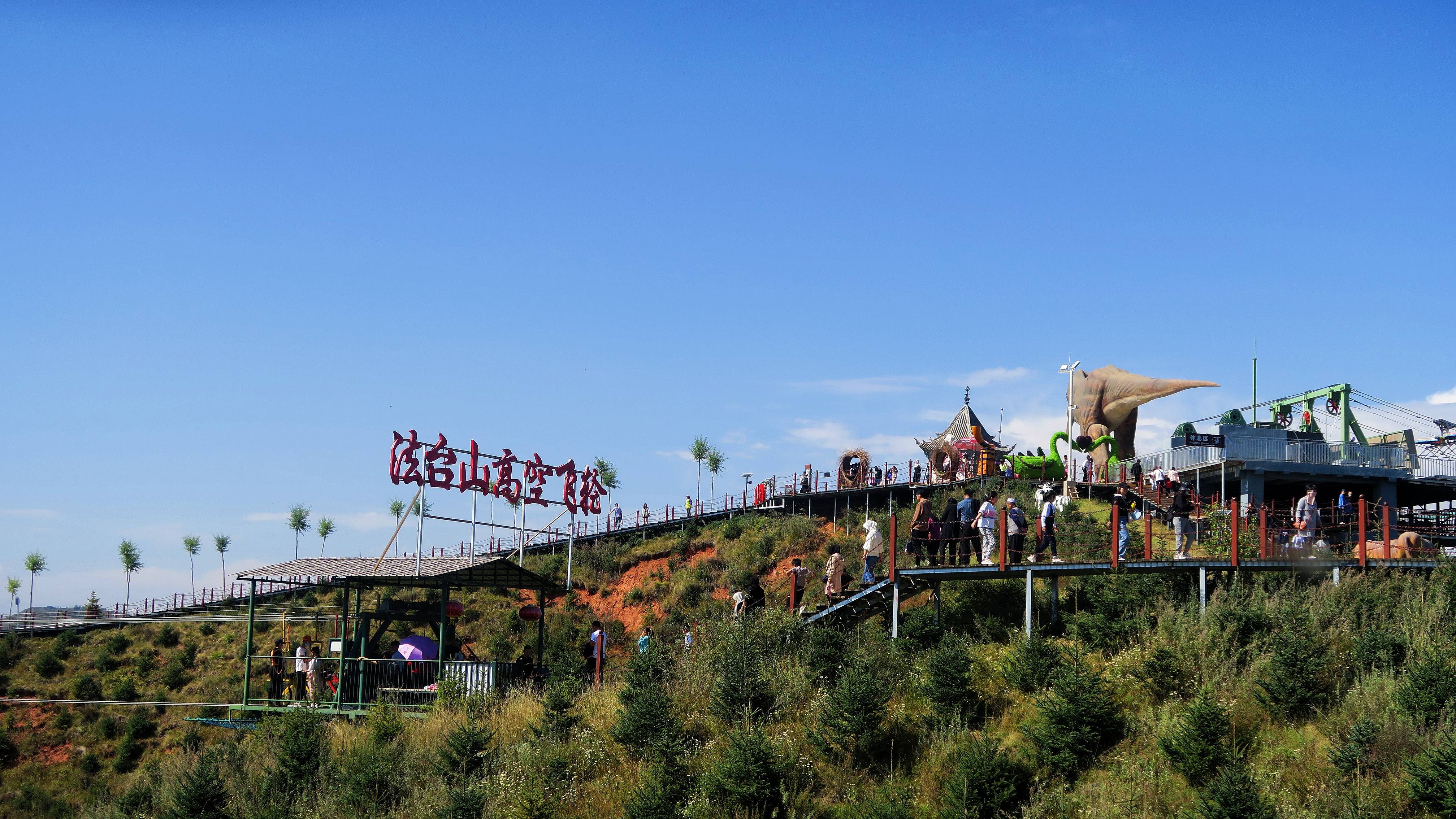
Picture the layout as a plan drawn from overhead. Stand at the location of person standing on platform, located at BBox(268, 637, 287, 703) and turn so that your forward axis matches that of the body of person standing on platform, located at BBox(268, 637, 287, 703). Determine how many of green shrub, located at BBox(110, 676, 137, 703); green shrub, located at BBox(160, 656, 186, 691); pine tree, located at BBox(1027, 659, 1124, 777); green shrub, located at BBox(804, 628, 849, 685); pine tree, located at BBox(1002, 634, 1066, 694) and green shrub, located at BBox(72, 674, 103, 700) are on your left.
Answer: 3

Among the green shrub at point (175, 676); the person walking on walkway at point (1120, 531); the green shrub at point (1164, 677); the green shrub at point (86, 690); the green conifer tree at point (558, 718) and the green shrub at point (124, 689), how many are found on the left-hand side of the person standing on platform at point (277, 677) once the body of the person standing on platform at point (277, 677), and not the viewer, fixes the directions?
3

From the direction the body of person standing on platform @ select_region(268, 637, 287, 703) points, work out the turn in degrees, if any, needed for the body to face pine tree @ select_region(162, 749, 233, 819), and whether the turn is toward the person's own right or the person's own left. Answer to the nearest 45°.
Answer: approximately 90° to the person's own right

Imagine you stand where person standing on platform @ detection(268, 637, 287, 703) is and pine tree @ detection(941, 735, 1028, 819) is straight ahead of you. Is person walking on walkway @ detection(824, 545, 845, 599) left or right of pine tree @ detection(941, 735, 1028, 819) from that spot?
left
